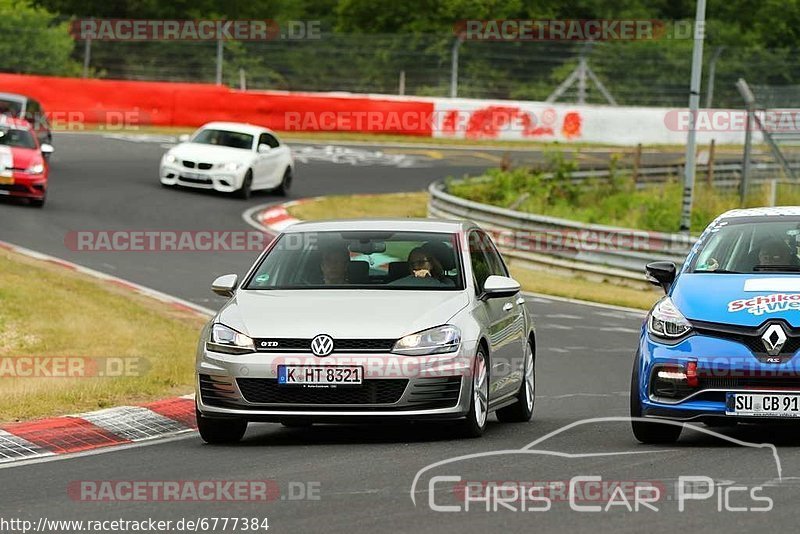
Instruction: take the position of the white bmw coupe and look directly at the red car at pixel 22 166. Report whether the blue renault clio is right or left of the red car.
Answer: left

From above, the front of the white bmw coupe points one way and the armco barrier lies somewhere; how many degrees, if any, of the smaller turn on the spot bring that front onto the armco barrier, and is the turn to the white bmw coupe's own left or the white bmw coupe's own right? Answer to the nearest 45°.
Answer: approximately 90° to the white bmw coupe's own left

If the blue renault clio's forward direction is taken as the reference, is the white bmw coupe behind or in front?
behind

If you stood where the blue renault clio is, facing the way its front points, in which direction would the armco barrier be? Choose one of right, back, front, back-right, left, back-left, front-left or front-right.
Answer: back

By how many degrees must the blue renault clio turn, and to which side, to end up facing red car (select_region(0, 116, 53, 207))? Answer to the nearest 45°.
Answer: approximately 135° to its right

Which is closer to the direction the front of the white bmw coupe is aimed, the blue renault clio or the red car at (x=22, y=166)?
the red car

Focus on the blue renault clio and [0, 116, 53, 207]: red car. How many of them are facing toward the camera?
2

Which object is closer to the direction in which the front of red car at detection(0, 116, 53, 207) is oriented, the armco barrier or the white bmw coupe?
the armco barrier

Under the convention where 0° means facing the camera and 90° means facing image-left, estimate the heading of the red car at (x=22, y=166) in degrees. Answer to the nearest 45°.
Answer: approximately 0°

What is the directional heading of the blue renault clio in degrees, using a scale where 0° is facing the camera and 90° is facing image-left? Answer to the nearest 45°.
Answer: approximately 0°

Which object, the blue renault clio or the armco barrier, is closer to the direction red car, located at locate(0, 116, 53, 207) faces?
the blue renault clio

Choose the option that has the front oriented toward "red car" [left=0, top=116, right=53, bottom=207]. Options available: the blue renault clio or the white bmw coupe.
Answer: the white bmw coupe

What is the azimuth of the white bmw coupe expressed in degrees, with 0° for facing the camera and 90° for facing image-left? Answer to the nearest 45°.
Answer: approximately 45°
